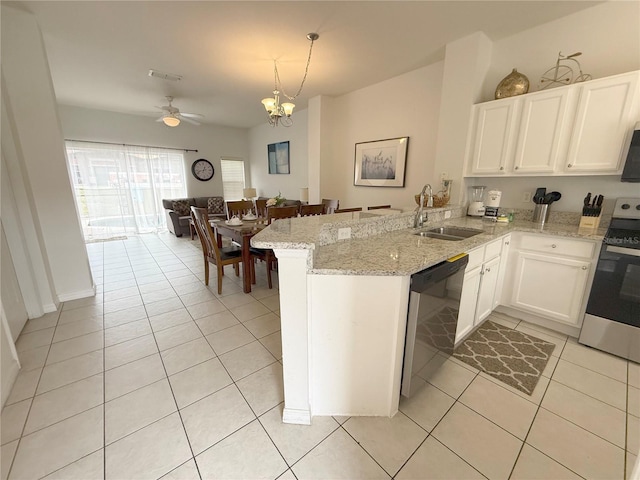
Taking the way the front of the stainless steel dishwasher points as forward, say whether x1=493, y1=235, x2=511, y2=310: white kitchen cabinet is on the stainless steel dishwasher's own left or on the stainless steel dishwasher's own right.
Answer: on the stainless steel dishwasher's own left

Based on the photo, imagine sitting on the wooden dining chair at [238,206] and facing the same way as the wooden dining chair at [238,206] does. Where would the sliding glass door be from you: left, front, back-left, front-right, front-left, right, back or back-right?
back-right

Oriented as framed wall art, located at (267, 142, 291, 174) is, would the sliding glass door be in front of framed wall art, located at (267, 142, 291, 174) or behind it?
in front

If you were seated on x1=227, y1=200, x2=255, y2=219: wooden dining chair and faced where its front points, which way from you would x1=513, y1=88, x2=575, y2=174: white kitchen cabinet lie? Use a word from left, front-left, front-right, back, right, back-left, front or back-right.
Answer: front-left

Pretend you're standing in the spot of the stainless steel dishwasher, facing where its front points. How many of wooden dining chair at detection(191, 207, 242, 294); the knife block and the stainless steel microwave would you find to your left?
2

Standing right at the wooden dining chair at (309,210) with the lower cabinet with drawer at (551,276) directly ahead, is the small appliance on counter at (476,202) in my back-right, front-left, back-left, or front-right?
front-left

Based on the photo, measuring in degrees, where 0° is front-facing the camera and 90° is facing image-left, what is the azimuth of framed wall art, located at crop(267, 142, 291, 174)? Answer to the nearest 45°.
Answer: approximately 45°

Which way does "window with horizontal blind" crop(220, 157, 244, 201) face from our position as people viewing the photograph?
facing the viewer

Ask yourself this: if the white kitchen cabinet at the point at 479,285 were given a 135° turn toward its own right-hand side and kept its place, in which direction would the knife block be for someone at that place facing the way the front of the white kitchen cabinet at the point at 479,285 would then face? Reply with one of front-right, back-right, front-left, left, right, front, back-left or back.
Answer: back-right

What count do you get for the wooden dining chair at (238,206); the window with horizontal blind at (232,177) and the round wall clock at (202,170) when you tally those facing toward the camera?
3

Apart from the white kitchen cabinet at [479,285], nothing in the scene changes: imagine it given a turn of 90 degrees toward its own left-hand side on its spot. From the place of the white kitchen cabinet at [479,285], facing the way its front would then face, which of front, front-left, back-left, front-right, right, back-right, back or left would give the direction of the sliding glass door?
back-left

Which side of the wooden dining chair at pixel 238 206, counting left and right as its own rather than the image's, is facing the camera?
front

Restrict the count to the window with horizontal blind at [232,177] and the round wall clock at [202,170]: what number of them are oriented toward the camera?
2

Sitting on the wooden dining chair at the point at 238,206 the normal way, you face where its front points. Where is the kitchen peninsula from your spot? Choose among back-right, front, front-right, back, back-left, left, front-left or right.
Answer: front

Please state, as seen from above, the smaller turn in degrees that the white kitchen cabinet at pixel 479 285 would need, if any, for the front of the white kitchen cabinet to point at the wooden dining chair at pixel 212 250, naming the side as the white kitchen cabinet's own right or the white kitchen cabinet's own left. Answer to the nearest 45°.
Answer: approximately 135° to the white kitchen cabinet's own right

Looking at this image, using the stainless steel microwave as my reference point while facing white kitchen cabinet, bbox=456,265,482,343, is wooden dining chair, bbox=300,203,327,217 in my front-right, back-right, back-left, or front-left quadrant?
front-right

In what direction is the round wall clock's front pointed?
toward the camera

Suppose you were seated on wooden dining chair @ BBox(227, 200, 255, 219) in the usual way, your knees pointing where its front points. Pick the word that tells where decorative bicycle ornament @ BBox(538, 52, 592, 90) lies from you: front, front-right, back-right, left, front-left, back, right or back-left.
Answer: front-left

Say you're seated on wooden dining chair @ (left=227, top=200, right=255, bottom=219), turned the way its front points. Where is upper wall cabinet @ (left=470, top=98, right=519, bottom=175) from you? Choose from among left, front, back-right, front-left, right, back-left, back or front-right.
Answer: front-left

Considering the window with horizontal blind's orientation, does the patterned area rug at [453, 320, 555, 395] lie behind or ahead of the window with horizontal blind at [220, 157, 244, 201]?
ahead

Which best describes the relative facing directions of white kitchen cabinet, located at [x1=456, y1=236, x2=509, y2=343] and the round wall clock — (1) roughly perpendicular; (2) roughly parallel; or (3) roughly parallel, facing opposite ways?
roughly parallel
